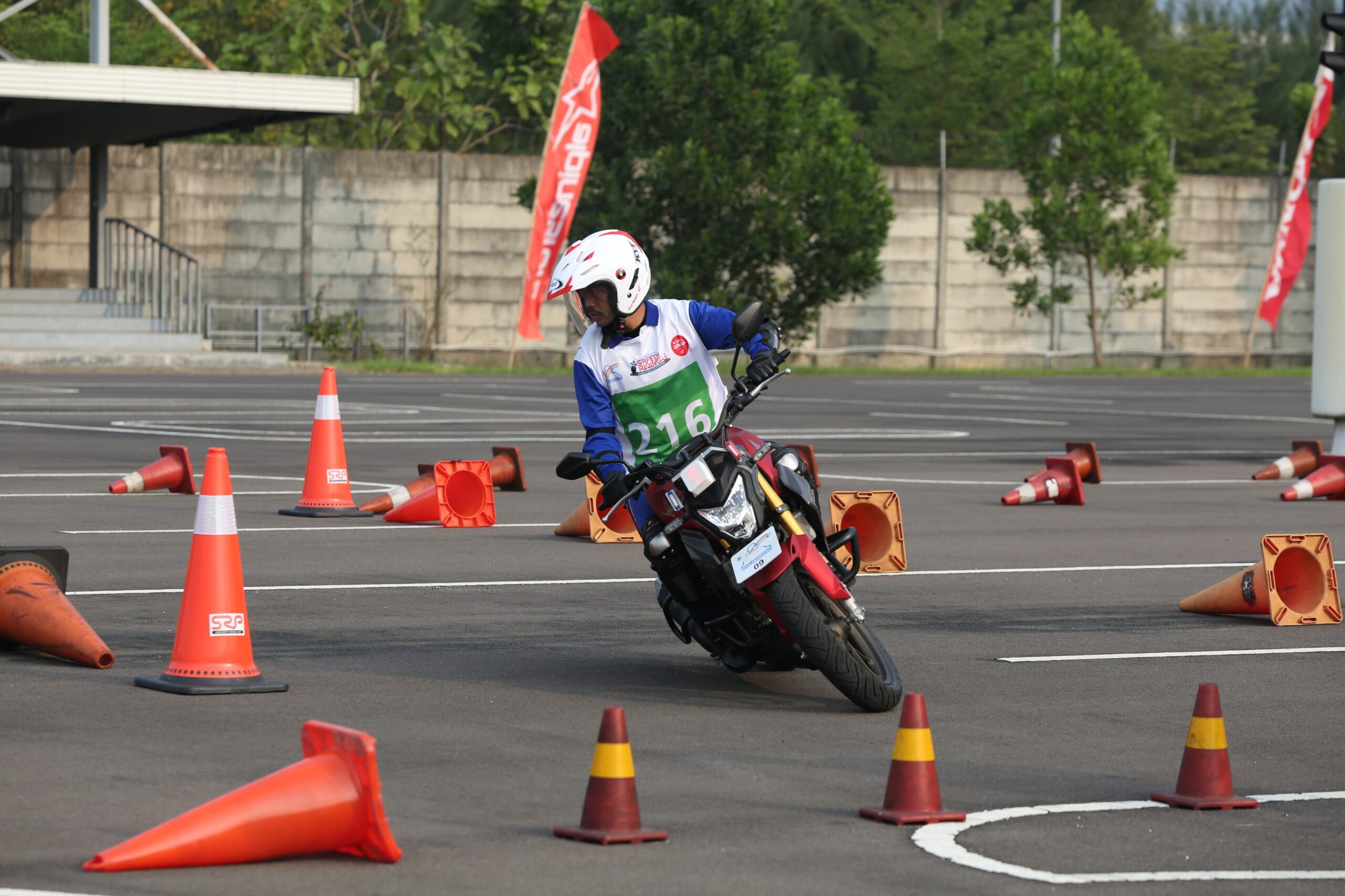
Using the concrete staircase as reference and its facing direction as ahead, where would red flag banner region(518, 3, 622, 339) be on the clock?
The red flag banner is roughly at 10 o'clock from the concrete staircase.

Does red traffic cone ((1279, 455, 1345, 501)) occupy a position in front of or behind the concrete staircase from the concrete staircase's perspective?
in front

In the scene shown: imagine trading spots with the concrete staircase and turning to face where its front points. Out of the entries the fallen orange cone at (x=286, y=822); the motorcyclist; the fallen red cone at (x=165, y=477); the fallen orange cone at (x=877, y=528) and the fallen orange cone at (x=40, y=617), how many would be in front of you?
5

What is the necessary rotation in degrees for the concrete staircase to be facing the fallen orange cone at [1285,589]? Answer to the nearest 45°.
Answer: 0° — it already faces it

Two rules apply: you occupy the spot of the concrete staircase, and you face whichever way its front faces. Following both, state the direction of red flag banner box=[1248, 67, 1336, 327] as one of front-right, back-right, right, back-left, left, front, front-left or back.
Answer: left

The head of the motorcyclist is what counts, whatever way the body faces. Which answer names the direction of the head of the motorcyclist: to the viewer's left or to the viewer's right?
to the viewer's left

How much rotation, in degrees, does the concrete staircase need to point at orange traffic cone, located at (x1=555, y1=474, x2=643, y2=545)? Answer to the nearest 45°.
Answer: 0° — it already faces it

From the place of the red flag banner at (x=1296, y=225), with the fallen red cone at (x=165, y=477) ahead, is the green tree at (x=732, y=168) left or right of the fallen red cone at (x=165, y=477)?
right

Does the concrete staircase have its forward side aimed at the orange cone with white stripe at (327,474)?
yes

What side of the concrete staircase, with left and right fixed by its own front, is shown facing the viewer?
front

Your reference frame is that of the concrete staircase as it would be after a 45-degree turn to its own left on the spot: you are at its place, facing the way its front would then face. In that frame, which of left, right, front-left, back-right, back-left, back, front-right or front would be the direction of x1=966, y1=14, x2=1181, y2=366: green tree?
front-left

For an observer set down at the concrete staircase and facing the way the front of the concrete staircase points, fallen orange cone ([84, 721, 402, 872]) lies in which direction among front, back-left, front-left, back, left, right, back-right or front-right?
front

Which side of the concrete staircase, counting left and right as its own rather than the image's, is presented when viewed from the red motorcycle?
front

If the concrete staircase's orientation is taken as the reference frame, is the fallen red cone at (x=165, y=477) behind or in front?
in front

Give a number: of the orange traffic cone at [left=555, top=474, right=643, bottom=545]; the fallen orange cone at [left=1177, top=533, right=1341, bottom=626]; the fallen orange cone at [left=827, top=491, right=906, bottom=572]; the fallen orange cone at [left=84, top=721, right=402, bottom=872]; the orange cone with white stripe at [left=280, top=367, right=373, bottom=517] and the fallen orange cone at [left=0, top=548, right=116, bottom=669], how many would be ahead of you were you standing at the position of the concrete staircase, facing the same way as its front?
6

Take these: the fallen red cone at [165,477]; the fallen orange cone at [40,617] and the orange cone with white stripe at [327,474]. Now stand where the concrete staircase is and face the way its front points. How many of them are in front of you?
3

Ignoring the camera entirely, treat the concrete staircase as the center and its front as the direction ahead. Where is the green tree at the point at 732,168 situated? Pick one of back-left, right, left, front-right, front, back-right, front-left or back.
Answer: left
